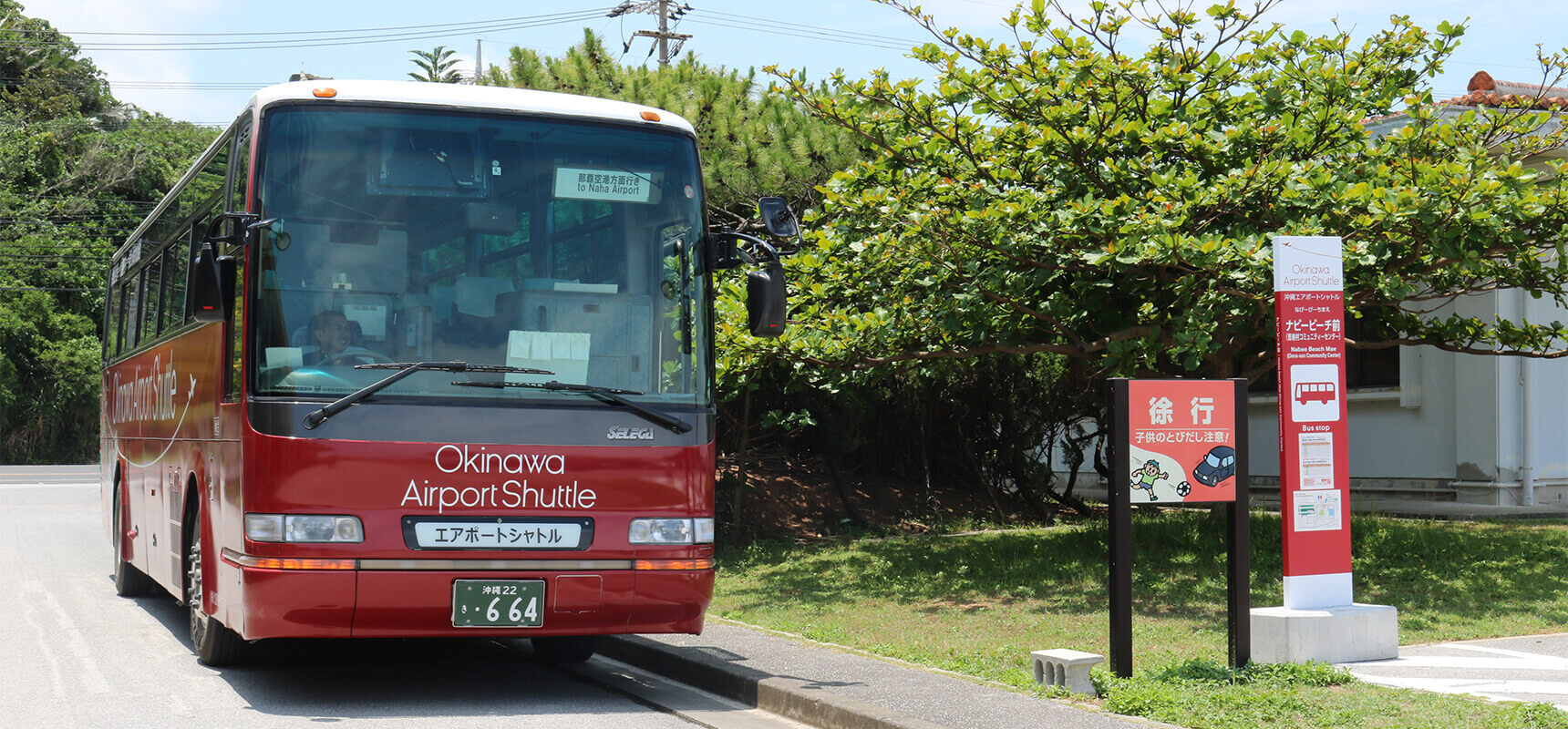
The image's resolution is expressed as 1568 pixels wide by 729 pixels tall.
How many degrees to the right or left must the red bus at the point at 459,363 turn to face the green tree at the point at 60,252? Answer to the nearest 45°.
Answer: approximately 180°

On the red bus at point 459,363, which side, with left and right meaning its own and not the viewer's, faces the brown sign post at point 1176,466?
front

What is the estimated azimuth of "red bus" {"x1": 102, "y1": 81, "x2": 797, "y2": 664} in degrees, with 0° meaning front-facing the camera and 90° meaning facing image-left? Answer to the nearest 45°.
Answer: approximately 0°

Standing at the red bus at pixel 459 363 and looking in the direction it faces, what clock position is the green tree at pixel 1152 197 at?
The green tree is roughly at 8 o'clock from the red bus.

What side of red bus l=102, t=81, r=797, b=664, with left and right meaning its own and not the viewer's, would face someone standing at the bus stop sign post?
left

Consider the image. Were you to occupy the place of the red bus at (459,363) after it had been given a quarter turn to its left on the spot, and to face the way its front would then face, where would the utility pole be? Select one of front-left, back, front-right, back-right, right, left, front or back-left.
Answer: left
